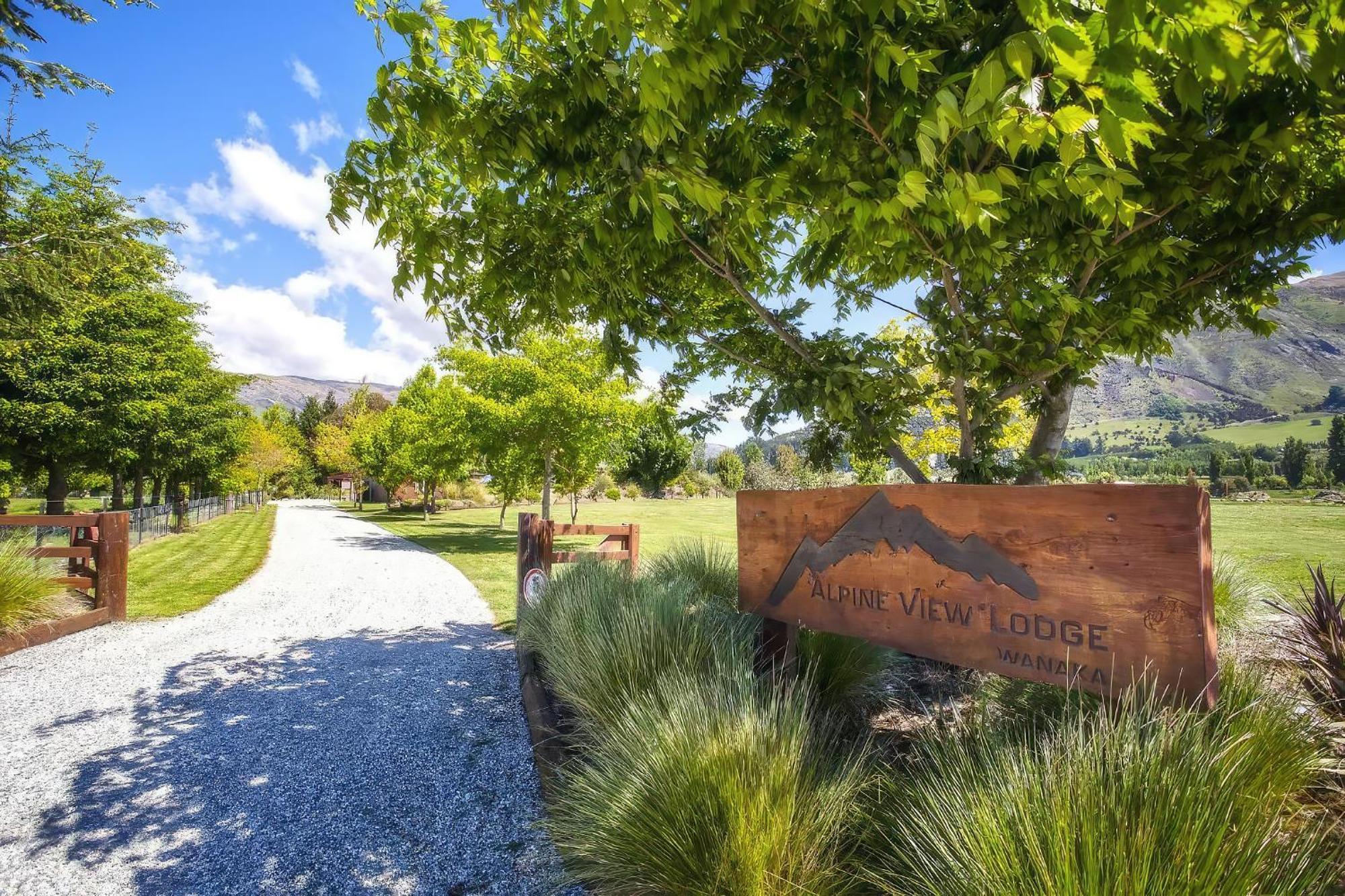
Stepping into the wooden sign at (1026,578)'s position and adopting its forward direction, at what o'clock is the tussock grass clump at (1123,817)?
The tussock grass clump is roughly at 10 o'clock from the wooden sign.

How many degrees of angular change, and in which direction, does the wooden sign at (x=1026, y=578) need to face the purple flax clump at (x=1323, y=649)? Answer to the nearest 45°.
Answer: approximately 180°

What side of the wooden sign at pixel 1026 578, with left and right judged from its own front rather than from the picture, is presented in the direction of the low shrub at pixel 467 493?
right

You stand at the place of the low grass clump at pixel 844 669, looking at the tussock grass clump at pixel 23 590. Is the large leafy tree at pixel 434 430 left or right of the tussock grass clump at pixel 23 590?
right

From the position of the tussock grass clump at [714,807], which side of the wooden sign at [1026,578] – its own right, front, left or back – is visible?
front

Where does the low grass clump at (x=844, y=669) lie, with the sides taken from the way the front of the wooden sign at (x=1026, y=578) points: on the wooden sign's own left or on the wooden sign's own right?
on the wooden sign's own right

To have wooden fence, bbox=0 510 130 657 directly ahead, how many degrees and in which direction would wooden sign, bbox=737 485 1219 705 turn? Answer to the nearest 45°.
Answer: approximately 45° to its right

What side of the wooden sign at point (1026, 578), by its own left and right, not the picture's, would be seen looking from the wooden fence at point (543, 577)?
right

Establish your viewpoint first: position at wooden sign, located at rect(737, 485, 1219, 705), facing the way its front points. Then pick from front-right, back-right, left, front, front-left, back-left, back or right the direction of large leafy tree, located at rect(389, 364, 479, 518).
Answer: right

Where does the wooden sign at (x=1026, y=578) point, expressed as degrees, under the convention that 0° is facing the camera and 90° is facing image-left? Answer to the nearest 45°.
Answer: approximately 45°
